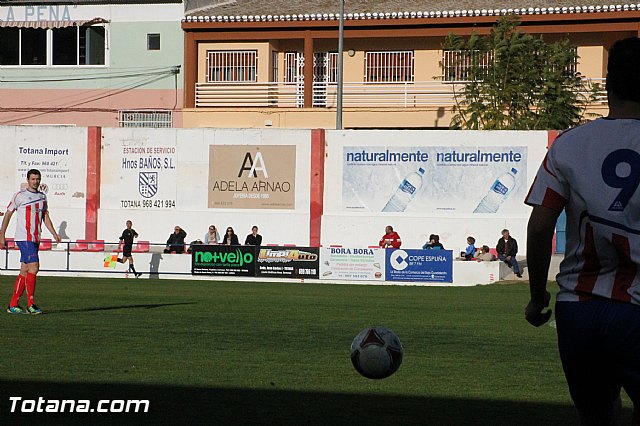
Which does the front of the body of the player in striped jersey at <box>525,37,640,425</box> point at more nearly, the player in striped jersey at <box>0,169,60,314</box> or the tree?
the tree

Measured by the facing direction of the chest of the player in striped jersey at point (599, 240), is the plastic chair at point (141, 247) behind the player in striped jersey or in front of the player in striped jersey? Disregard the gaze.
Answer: in front

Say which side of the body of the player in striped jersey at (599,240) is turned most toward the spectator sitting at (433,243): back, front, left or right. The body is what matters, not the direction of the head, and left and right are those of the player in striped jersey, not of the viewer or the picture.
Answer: front

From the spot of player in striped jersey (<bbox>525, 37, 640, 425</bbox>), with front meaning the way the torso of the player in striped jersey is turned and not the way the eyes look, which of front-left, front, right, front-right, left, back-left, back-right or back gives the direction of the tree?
front

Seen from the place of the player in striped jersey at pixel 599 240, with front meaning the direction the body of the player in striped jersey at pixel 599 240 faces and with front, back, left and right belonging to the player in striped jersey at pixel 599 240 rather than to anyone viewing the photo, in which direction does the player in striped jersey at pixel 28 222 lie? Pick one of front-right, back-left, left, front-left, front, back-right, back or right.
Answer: front-left

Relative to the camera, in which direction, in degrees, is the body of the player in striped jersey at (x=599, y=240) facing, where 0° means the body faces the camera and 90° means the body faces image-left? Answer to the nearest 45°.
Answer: approximately 180°

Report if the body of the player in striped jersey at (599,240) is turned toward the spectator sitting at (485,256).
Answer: yes

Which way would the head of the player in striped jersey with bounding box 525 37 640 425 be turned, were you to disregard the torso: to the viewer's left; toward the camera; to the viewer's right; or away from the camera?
away from the camera

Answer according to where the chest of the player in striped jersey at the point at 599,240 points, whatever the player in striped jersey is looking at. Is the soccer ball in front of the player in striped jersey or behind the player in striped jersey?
in front

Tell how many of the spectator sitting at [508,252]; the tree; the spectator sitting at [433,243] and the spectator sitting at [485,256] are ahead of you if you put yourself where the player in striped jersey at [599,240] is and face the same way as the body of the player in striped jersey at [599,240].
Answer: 4
